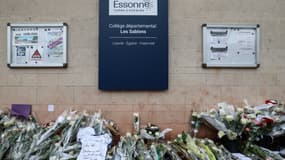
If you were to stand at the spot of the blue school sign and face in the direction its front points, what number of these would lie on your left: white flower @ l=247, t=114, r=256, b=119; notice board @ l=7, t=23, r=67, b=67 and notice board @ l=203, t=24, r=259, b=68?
2

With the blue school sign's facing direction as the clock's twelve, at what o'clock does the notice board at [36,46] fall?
The notice board is roughly at 3 o'clock from the blue school sign.

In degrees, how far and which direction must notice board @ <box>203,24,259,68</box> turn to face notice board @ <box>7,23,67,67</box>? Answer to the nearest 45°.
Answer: approximately 90° to its right

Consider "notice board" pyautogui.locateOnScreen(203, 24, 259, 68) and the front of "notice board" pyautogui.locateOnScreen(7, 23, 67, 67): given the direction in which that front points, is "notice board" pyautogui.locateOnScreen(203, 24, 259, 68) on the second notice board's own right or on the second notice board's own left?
on the second notice board's own left
